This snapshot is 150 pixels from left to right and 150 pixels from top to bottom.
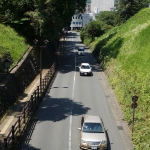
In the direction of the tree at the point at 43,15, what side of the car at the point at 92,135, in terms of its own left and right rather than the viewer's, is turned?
back

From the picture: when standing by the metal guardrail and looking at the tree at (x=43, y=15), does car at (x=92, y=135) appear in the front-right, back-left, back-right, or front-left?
back-right

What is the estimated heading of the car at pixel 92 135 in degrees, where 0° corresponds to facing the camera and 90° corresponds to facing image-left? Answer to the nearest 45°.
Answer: approximately 0°

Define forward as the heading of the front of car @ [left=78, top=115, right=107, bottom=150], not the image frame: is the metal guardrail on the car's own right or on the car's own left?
on the car's own right
